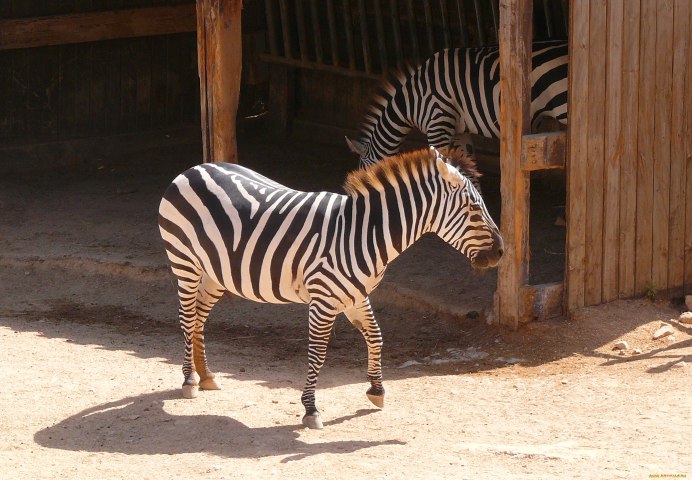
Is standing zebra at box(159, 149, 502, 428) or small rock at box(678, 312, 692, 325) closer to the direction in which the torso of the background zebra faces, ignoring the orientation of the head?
the standing zebra

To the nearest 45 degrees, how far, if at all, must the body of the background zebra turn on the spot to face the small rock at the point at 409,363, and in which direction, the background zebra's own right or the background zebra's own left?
approximately 90° to the background zebra's own left

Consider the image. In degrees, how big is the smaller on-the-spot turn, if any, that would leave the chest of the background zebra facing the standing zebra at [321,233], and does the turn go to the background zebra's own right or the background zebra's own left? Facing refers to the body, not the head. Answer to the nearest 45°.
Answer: approximately 90° to the background zebra's own left

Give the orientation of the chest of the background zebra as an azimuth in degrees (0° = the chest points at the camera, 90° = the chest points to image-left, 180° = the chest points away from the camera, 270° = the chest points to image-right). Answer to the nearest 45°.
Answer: approximately 90°

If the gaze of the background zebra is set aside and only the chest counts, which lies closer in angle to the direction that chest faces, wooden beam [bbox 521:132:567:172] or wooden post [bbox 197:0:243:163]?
the wooden post

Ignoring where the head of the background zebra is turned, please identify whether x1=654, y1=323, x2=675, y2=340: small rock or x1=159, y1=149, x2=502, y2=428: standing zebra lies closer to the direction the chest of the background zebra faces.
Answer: the standing zebra

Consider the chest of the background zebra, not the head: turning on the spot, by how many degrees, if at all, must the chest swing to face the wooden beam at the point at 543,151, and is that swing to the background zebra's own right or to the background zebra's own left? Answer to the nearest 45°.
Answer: approximately 90° to the background zebra's own left

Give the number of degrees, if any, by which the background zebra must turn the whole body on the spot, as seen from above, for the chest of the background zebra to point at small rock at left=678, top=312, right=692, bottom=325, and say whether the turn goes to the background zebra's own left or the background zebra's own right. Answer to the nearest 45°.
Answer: approximately 135° to the background zebra's own left

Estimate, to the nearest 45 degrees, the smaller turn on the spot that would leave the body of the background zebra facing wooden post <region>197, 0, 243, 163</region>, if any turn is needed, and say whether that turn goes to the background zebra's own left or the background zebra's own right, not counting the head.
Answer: approximately 45° to the background zebra's own left

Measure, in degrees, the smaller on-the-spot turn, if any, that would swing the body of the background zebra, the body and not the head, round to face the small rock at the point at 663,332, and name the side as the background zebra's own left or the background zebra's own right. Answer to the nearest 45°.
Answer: approximately 135° to the background zebra's own left

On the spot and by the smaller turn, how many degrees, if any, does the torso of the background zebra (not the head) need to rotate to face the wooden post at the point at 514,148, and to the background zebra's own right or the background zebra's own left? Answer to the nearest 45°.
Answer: approximately 90° to the background zebra's own left

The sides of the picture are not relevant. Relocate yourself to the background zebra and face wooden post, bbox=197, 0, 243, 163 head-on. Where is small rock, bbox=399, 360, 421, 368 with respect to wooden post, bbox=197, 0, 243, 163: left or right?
left
